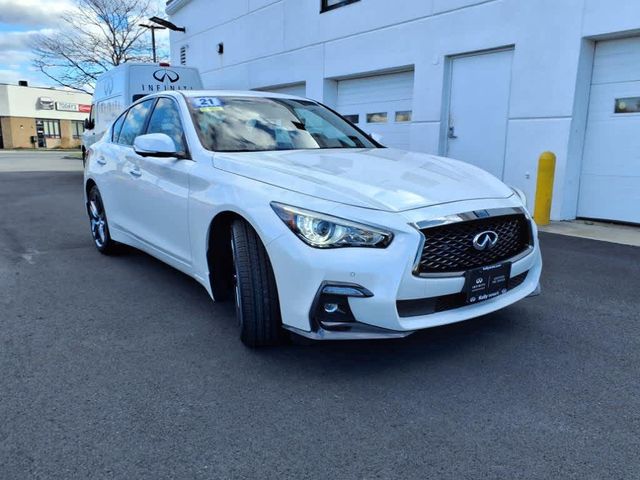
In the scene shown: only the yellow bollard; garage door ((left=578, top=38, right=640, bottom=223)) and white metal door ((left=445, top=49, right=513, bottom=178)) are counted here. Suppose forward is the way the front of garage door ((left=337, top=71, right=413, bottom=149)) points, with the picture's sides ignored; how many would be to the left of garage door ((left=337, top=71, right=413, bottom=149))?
3

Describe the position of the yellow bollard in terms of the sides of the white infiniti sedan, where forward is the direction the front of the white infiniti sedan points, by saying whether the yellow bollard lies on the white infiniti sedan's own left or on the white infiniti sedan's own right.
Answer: on the white infiniti sedan's own left

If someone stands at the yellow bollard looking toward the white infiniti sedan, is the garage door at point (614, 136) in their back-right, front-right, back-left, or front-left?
back-left

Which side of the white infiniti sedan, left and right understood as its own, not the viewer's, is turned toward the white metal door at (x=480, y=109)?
left

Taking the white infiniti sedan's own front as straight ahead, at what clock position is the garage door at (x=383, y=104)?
The garage door is roughly at 8 o'clock from the white infiniti sedan.

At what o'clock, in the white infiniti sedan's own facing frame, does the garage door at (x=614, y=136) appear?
The garage door is roughly at 9 o'clock from the white infiniti sedan.

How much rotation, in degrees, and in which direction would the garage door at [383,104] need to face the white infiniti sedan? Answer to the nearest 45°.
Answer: approximately 45° to its left

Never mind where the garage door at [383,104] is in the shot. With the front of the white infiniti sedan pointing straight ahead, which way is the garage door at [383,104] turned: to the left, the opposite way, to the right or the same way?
to the right

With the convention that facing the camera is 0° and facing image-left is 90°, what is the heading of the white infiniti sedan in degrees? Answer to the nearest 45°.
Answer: approximately 315°

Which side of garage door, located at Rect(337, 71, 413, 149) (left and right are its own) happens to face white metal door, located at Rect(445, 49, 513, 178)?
left

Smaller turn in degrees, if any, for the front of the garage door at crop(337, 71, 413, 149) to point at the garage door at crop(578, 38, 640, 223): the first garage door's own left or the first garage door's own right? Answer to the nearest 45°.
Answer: approximately 90° to the first garage door's own left
